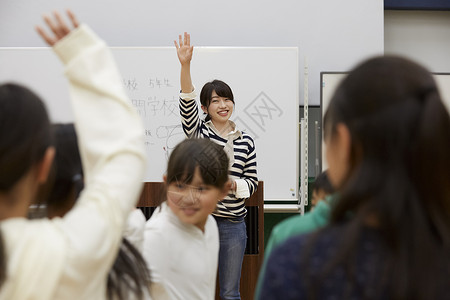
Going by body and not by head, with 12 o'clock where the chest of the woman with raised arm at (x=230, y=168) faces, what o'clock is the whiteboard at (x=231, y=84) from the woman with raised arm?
The whiteboard is roughly at 6 o'clock from the woman with raised arm.

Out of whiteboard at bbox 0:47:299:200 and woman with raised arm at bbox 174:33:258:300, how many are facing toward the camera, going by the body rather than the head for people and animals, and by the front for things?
2

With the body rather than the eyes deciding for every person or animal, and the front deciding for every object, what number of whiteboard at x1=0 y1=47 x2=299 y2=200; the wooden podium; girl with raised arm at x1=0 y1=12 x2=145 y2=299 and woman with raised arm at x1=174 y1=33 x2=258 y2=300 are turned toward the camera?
3

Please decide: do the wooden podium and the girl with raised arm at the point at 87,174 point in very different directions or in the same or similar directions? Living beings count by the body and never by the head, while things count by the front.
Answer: very different directions

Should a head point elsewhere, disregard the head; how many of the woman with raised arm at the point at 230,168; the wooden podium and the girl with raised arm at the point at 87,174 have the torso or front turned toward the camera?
2

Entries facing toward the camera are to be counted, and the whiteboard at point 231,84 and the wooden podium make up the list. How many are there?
2

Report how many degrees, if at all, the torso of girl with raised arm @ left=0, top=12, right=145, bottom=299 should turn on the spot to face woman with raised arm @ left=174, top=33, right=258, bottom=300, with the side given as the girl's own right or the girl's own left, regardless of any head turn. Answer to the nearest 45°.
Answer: approximately 45° to the girl's own right

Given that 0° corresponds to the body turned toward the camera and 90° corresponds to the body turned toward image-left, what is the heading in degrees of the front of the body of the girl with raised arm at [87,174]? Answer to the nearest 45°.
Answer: approximately 180°
